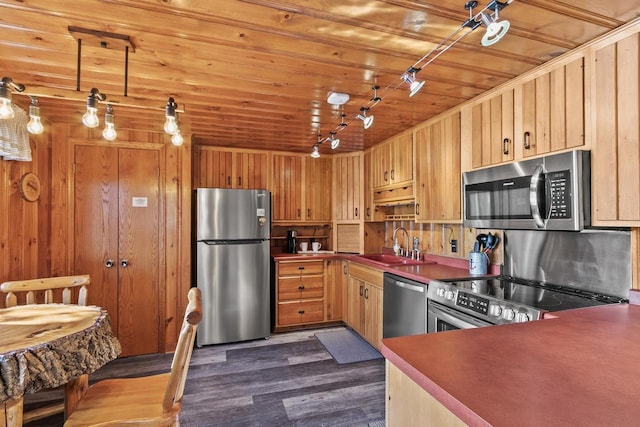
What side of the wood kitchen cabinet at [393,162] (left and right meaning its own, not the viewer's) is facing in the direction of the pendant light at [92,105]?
front

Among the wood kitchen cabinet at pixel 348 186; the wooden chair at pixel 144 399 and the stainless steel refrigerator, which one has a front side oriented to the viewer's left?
the wooden chair

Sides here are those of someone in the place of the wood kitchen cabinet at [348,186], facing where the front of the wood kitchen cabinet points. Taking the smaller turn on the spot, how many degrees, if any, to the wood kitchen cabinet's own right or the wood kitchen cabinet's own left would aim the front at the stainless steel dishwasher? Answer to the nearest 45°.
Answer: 0° — it already faces it

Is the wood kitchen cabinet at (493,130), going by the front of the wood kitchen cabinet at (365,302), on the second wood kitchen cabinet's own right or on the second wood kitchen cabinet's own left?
on the second wood kitchen cabinet's own left

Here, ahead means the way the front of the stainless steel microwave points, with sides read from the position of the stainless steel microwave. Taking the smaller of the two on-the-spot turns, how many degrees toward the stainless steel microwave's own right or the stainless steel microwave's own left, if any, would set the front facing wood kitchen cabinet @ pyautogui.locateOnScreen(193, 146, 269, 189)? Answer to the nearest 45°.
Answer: approximately 45° to the stainless steel microwave's own right

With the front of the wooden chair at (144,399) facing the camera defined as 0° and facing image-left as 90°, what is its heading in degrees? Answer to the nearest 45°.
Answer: approximately 90°

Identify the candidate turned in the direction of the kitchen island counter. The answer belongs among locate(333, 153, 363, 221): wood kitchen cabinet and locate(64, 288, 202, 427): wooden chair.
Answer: the wood kitchen cabinet

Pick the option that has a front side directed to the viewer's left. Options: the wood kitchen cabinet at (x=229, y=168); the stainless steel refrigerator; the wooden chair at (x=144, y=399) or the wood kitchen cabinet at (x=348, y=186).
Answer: the wooden chair

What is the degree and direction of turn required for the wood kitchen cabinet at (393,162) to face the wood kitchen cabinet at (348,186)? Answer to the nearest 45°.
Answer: approximately 90° to its right

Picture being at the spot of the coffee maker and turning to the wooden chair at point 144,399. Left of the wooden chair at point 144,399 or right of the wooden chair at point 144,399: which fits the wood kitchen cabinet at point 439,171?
left

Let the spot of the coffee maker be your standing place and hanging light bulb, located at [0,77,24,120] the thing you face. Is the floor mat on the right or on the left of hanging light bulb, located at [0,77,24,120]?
left

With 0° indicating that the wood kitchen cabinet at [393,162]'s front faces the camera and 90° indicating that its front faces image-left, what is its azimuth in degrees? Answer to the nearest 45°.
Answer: approximately 45°

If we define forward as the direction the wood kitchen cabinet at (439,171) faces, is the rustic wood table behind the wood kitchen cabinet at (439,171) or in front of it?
in front

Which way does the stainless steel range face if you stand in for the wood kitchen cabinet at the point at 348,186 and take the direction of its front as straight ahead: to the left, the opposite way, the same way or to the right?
to the right

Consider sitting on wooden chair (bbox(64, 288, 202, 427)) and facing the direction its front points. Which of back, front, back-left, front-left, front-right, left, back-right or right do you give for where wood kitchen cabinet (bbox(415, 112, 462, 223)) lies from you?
back

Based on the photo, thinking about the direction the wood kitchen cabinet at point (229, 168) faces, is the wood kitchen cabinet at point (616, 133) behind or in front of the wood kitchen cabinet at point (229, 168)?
in front

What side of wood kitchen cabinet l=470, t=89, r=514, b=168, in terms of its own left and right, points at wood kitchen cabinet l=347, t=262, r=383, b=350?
right
